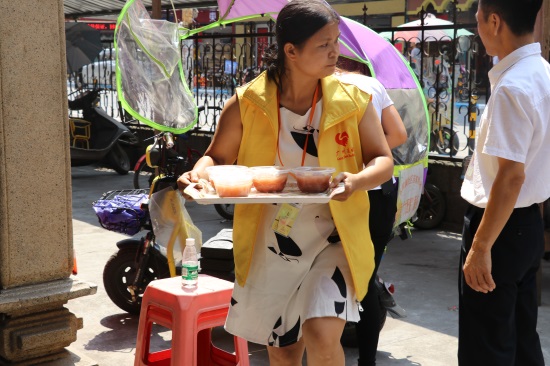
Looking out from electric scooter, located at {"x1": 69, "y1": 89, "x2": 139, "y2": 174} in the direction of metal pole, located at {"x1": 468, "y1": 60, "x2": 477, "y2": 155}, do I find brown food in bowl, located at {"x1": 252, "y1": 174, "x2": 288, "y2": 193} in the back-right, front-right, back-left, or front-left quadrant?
front-right

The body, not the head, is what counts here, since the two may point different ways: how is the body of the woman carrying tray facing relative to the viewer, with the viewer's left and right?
facing the viewer

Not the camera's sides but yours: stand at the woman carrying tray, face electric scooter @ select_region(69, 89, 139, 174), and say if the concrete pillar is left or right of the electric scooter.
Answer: left

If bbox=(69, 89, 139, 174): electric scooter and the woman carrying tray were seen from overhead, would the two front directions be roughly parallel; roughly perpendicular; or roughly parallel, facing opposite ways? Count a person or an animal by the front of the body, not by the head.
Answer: roughly perpendicular

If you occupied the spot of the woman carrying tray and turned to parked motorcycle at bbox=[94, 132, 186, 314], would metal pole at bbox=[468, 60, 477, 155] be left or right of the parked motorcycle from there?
right

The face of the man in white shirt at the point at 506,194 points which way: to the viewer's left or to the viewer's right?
to the viewer's left
